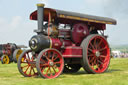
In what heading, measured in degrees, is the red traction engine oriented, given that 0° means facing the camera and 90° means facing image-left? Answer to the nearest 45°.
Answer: approximately 45°
